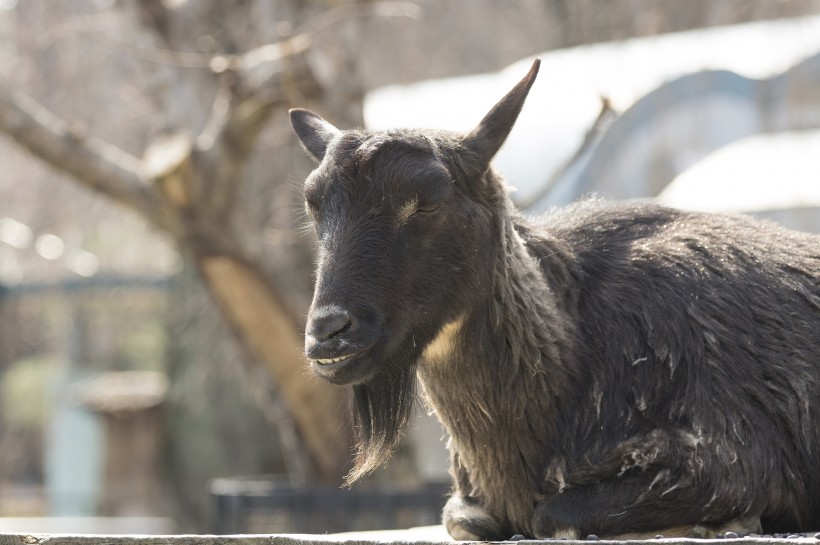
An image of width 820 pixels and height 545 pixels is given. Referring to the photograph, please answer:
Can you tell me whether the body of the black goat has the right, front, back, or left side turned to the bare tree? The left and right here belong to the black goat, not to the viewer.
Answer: right

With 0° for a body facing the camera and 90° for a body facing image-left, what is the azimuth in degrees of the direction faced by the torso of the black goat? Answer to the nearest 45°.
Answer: approximately 45°
